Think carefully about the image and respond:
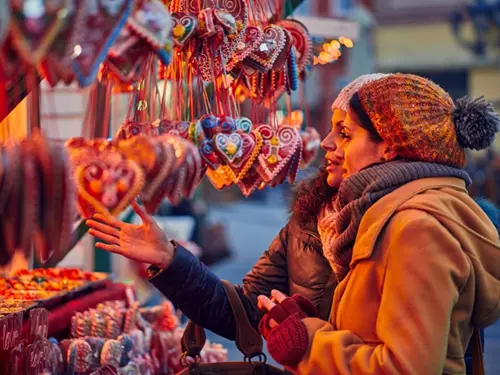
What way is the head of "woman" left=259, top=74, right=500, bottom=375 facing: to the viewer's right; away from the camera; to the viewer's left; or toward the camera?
to the viewer's left

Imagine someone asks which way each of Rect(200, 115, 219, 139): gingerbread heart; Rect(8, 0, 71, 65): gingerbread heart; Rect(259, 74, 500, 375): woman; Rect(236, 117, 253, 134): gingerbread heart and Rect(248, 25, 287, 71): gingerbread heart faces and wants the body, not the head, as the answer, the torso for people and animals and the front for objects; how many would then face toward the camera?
4

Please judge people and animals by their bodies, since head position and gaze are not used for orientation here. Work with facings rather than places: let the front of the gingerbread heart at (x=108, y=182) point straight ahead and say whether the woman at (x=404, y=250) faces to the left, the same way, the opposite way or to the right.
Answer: to the right

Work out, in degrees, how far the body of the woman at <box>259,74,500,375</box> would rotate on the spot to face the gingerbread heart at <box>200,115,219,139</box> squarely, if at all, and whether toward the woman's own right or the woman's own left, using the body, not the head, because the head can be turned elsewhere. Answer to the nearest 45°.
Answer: approximately 45° to the woman's own right

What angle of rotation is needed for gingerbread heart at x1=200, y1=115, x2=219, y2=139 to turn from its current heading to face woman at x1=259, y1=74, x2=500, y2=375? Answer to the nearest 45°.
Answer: approximately 45° to its left

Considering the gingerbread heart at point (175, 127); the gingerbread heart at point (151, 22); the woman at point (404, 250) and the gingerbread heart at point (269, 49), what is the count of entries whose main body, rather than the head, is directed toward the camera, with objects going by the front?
3

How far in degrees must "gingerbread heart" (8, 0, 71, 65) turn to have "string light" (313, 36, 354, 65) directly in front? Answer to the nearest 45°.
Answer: approximately 135° to its left

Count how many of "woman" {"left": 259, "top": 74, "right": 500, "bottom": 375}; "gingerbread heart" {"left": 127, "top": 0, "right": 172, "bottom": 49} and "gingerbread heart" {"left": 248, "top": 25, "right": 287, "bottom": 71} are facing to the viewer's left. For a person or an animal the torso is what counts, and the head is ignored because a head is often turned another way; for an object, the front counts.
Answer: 1

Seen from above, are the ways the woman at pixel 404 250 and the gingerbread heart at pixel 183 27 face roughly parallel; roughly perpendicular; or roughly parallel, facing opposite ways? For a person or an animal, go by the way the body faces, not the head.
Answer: roughly perpendicular
